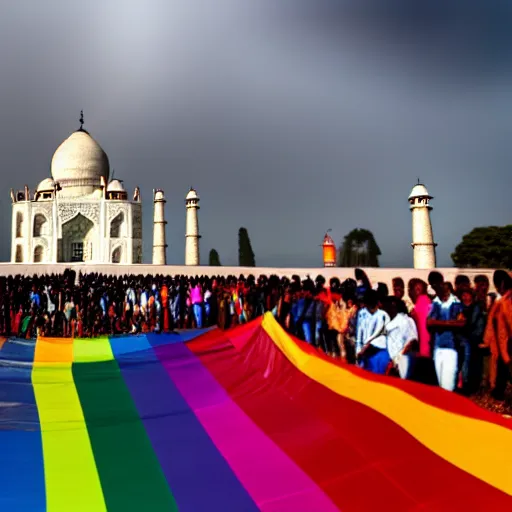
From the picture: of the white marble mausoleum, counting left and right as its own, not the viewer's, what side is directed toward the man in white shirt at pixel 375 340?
front

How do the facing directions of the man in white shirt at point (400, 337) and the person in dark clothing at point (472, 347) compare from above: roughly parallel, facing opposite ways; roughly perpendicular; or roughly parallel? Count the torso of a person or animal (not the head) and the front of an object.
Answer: roughly parallel

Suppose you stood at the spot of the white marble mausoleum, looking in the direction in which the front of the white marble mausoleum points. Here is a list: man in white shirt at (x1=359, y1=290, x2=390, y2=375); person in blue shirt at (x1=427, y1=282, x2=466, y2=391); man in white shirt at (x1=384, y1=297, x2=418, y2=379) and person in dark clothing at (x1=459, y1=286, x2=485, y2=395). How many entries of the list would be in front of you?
4

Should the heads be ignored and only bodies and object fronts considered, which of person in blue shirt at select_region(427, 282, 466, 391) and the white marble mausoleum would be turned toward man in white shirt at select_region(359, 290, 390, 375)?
the white marble mausoleum

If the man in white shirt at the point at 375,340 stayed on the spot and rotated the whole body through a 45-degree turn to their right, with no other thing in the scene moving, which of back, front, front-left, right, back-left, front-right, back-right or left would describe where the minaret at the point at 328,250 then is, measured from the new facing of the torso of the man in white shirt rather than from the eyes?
right

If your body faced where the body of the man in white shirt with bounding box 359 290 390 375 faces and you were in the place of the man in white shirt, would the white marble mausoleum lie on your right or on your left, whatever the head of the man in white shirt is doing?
on your right

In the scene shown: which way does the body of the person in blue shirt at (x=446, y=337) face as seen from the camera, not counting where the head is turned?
toward the camera

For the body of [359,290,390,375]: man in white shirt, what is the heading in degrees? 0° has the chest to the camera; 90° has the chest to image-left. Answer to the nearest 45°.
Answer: approximately 45°

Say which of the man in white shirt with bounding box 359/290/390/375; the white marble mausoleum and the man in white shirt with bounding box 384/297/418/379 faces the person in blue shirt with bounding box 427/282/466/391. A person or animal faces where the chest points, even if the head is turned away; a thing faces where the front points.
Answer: the white marble mausoleum

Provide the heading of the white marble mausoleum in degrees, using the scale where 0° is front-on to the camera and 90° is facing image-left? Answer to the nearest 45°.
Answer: approximately 0°

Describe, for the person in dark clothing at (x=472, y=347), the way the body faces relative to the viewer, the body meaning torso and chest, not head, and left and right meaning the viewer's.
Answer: facing the viewer and to the left of the viewer
